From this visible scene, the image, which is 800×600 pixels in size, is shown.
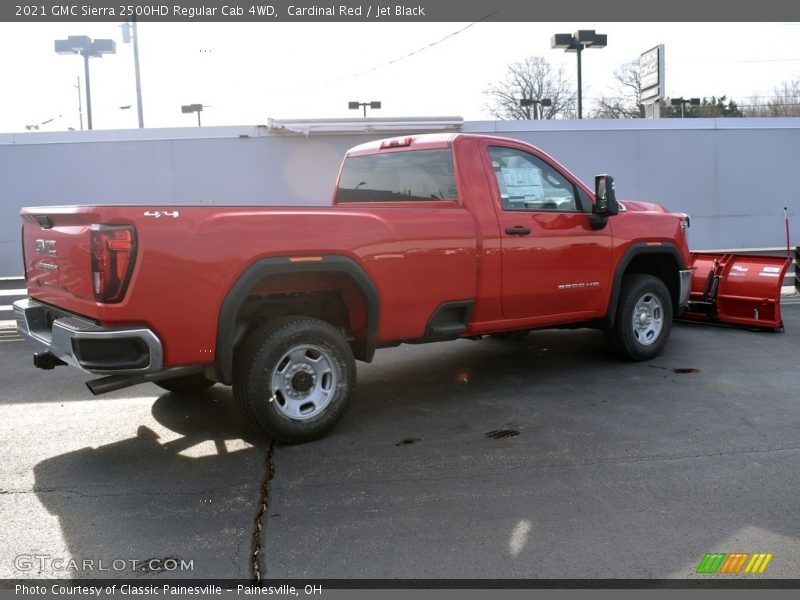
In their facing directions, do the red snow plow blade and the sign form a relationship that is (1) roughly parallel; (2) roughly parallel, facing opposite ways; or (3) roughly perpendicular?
roughly parallel, facing opposite ways

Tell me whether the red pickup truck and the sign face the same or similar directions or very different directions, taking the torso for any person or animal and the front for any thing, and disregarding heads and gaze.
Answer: very different directions

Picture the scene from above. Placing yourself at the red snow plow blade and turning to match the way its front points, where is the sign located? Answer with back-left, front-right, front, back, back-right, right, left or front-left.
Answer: front-left

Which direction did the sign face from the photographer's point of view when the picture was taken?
facing the viewer and to the left of the viewer

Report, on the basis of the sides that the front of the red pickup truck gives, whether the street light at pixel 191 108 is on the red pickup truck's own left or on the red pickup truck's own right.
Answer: on the red pickup truck's own left

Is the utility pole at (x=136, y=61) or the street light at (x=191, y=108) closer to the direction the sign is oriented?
the utility pole

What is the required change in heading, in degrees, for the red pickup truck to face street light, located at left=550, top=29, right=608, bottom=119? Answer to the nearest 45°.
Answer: approximately 45° to its left

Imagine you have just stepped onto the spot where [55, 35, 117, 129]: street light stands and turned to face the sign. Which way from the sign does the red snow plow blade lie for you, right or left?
right

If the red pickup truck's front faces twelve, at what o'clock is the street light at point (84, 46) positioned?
The street light is roughly at 10 o'clock from the red pickup truck.

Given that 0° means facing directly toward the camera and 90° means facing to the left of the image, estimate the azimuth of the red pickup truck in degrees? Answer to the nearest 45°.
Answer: approximately 225°

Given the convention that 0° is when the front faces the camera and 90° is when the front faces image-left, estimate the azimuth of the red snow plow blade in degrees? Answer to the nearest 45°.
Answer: approximately 225°

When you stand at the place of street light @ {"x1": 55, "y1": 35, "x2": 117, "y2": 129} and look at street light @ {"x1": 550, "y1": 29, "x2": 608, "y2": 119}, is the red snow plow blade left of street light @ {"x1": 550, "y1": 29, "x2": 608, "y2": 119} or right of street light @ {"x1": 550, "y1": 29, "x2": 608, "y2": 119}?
right

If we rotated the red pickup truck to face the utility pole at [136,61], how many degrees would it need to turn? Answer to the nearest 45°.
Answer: approximately 45° to its left
